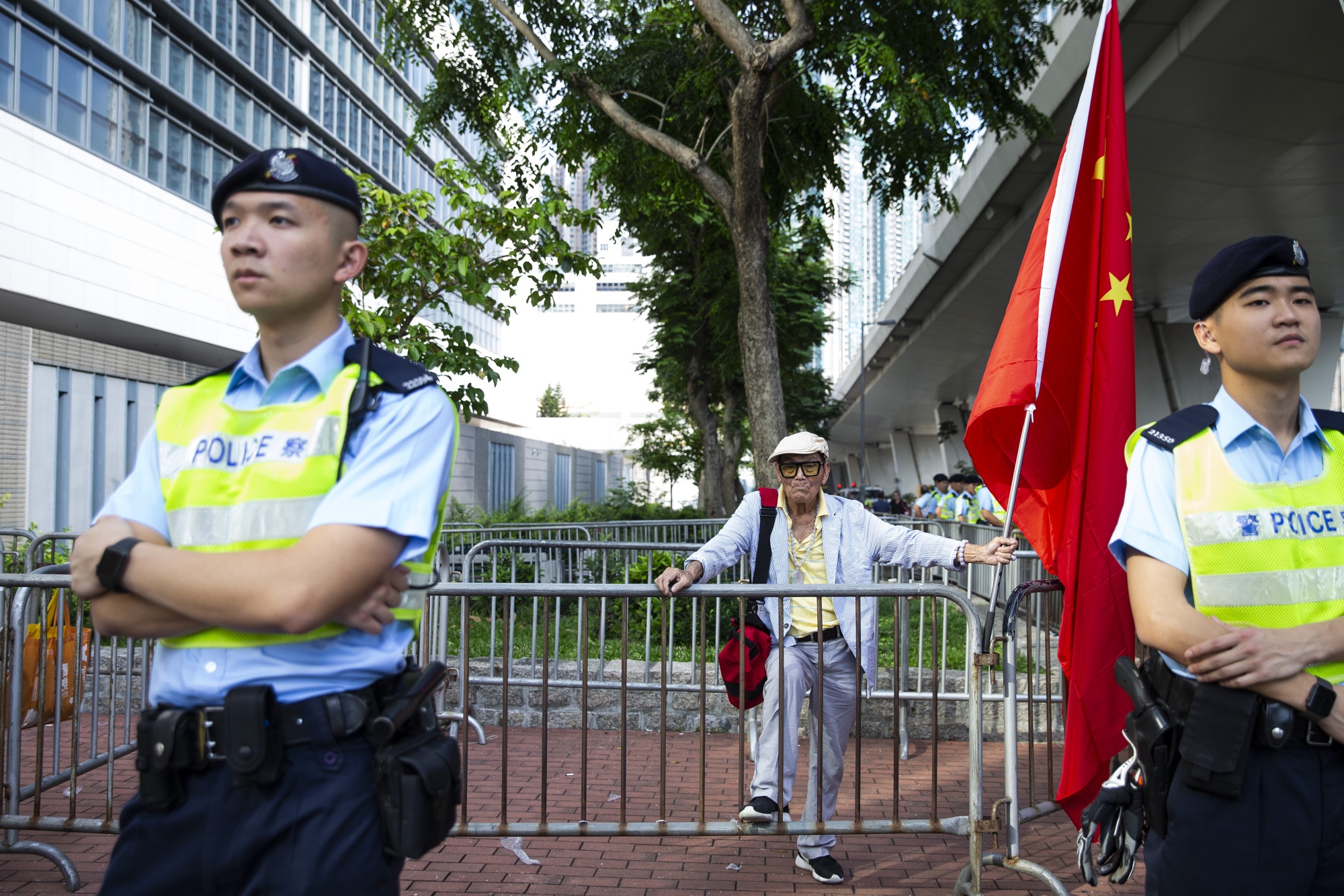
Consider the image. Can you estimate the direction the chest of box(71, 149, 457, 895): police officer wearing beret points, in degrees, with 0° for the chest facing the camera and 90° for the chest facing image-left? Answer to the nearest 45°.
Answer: approximately 45°

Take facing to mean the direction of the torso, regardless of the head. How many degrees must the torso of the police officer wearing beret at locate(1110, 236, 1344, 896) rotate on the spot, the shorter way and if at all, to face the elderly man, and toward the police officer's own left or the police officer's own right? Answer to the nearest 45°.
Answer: approximately 180°

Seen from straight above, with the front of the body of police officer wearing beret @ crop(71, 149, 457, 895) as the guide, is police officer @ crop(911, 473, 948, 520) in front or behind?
behind

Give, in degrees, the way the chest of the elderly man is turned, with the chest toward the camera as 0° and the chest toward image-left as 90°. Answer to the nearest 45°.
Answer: approximately 0°

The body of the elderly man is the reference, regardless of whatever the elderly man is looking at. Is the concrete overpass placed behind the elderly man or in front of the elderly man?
behind

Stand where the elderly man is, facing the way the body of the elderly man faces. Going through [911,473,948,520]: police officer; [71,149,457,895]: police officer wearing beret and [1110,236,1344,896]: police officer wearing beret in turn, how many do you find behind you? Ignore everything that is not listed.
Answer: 1

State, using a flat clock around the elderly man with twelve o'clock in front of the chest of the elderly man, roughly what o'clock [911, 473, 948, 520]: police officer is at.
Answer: The police officer is roughly at 6 o'clock from the elderly man.

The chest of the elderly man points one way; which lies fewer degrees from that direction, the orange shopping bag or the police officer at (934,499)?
the orange shopping bag
